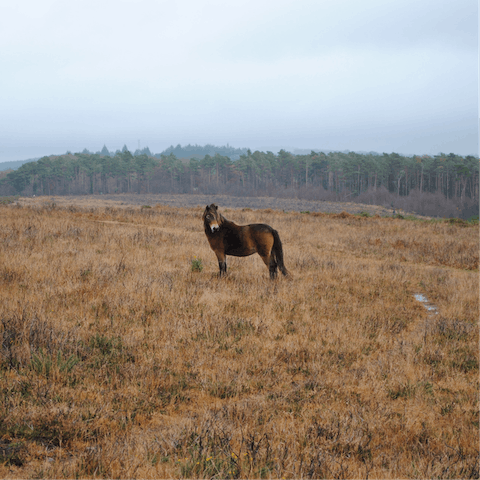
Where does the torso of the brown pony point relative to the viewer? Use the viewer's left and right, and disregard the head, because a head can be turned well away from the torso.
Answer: facing to the left of the viewer
